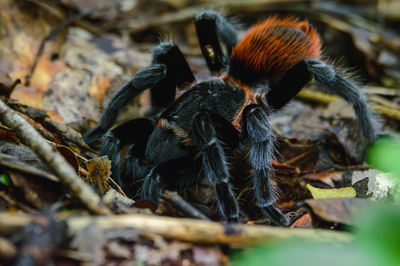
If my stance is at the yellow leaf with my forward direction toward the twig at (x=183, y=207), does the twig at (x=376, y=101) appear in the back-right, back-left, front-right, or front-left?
back-right

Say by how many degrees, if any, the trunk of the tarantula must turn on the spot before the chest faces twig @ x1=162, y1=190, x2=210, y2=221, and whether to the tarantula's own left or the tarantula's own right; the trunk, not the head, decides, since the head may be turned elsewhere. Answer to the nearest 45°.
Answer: approximately 45° to the tarantula's own left

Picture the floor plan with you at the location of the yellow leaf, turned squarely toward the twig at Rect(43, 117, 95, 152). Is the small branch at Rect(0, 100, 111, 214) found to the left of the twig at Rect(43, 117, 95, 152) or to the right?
left

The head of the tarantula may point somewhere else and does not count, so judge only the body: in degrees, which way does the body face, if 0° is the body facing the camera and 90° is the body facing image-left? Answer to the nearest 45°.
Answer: approximately 45°

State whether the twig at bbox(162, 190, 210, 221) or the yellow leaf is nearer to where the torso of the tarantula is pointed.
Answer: the twig

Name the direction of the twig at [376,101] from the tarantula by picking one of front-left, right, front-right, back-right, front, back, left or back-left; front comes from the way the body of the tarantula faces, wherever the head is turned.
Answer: back

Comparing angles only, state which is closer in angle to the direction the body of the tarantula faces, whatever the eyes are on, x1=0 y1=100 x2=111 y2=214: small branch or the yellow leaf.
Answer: the small branch
